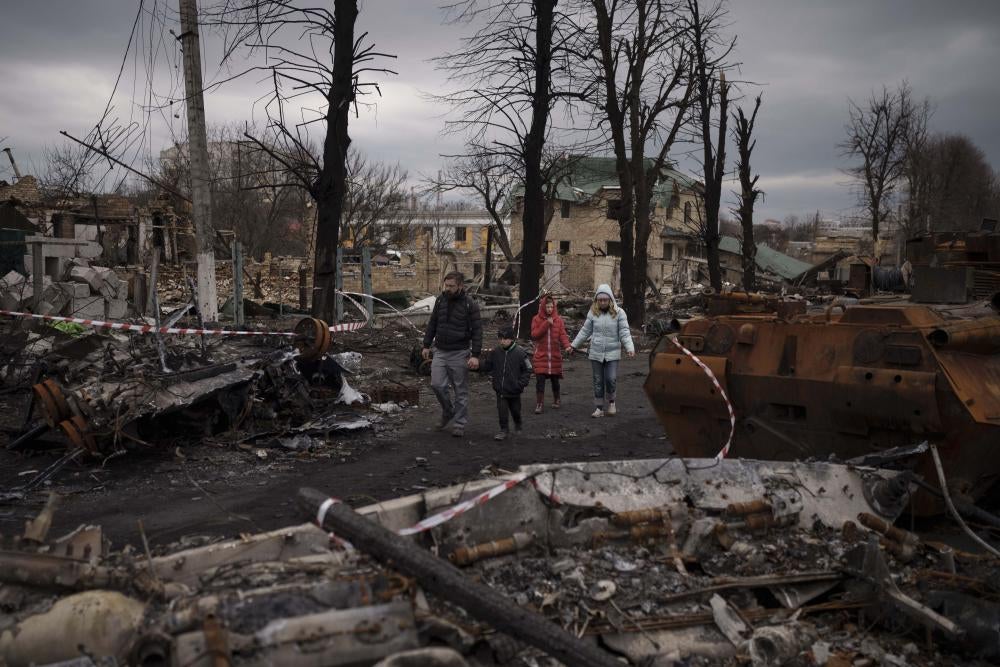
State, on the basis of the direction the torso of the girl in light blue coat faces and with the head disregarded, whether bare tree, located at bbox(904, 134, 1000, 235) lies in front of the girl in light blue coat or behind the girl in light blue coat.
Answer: behind

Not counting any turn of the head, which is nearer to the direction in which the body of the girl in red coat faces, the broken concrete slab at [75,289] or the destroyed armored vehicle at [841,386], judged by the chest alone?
the destroyed armored vehicle

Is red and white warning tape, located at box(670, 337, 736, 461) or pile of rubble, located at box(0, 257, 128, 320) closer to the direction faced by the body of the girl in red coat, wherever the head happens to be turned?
the red and white warning tape

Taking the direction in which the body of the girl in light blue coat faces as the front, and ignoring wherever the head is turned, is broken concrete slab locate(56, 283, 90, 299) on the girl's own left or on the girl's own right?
on the girl's own right

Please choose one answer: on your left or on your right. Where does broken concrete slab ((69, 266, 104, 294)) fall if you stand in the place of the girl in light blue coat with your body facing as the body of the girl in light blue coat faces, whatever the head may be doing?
on your right

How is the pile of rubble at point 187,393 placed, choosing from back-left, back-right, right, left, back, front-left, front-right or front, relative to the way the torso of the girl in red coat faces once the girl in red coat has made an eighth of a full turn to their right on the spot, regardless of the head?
front

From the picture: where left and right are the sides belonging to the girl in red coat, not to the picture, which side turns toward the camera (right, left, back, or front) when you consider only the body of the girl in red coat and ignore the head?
front

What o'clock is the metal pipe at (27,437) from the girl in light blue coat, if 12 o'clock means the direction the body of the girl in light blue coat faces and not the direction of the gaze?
The metal pipe is roughly at 2 o'clock from the girl in light blue coat.

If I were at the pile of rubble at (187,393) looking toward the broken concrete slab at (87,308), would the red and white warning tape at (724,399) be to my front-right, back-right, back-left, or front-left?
back-right

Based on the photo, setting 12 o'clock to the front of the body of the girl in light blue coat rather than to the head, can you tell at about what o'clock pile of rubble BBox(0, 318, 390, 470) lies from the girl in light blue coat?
The pile of rubble is roughly at 2 o'clock from the girl in light blue coat.

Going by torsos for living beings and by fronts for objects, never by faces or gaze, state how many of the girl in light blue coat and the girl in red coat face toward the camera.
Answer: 2
